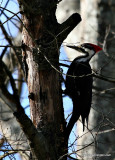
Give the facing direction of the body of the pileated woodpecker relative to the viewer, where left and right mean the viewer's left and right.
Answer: facing to the left of the viewer

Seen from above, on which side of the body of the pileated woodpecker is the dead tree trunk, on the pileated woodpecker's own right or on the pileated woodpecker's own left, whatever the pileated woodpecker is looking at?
on the pileated woodpecker's own left
